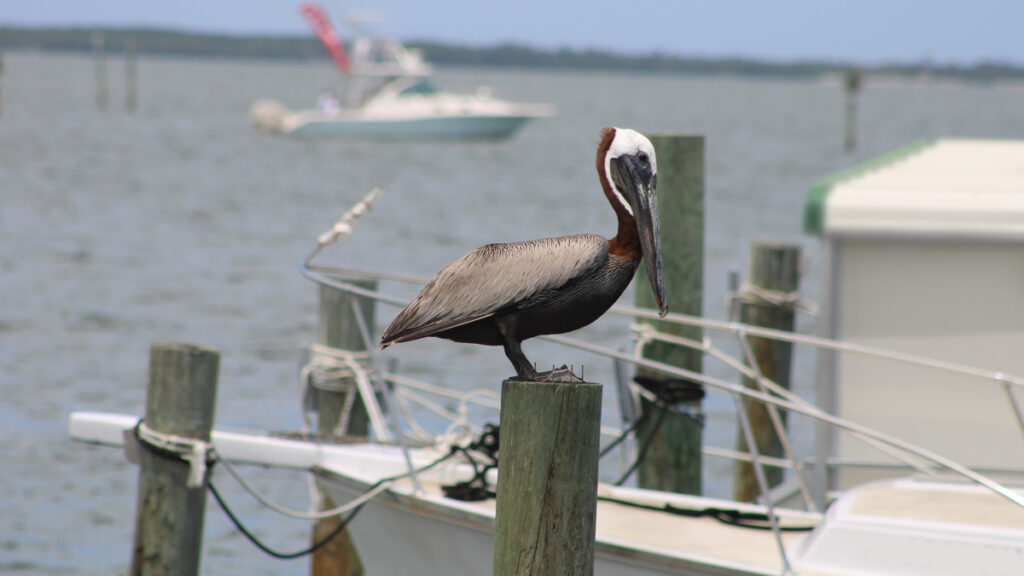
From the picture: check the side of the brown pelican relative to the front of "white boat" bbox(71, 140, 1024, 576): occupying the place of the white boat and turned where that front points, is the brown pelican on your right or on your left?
on your left

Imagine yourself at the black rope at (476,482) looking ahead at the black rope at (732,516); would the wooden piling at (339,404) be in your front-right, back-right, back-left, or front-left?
back-left

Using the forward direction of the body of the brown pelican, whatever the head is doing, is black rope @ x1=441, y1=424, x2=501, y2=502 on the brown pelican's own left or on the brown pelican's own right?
on the brown pelican's own left

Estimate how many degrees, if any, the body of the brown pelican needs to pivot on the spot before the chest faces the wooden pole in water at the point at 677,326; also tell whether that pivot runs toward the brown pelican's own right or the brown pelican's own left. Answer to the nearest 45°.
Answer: approximately 90° to the brown pelican's own left

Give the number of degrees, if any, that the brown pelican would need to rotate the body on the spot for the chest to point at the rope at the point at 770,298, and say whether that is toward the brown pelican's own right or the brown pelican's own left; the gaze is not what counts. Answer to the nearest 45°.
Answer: approximately 90° to the brown pelican's own left

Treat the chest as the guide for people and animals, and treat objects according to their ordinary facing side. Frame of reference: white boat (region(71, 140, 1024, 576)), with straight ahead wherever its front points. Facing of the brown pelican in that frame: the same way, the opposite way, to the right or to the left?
the opposite way

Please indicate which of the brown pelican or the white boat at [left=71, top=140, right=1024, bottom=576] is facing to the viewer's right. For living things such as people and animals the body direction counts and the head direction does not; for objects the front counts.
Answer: the brown pelican

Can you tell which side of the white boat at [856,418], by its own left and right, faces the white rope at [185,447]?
front

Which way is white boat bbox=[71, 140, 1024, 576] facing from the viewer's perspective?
to the viewer's left

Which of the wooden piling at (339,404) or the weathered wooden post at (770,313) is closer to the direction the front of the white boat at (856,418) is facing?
the wooden piling

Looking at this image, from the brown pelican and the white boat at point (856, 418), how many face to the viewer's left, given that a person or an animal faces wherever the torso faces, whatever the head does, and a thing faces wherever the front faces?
1

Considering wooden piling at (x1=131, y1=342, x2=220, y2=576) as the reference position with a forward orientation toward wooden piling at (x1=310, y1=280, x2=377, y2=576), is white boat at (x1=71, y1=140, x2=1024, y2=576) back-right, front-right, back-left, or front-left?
front-right

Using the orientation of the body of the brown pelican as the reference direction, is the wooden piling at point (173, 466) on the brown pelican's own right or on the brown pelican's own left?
on the brown pelican's own left

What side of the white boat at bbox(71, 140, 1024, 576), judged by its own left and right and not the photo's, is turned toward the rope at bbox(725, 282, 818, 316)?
right

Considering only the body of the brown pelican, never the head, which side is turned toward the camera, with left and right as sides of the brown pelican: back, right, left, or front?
right
